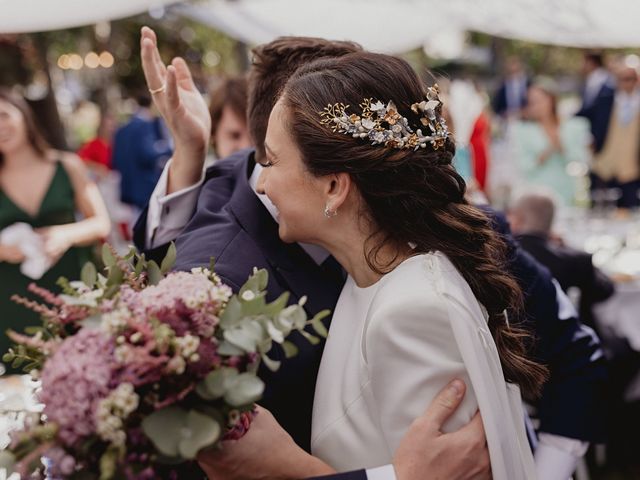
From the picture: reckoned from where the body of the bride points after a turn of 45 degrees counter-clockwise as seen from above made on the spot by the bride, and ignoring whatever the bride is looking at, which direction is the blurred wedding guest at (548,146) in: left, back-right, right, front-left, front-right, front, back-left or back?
back-right

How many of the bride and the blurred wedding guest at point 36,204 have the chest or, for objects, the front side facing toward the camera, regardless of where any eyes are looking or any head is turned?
1

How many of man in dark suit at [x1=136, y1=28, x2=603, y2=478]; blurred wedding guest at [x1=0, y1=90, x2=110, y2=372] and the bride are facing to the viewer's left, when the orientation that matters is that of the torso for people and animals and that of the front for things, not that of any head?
1

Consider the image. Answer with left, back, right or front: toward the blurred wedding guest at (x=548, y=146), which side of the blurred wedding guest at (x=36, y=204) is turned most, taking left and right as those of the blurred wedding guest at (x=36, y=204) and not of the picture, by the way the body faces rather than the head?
left

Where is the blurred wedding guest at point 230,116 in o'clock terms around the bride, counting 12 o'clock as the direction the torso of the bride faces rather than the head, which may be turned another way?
The blurred wedding guest is roughly at 2 o'clock from the bride.

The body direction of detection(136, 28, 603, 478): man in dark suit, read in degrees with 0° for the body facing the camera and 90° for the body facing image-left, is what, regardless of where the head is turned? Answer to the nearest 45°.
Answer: approximately 315°

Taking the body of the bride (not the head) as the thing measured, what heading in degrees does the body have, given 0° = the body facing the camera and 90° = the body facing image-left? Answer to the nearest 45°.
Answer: approximately 90°

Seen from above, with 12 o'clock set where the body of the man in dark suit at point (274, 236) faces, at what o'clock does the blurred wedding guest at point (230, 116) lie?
The blurred wedding guest is roughly at 7 o'clock from the man in dark suit.

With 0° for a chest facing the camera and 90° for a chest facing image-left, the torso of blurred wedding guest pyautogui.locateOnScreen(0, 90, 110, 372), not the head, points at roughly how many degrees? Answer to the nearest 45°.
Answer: approximately 0°

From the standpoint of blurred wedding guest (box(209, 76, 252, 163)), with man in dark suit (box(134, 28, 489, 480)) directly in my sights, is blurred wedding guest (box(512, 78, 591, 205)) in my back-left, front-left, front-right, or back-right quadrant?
back-left

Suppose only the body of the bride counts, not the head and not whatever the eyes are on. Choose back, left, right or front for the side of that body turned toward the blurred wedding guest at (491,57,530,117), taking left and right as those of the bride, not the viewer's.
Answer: right
